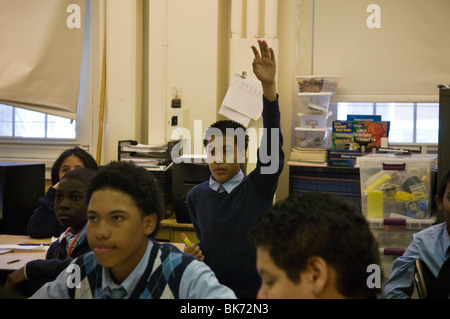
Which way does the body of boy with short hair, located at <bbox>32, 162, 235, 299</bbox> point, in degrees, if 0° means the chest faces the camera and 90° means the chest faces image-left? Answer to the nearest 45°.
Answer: approximately 45°

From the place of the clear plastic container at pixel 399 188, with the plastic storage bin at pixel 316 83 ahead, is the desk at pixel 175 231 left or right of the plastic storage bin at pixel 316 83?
left

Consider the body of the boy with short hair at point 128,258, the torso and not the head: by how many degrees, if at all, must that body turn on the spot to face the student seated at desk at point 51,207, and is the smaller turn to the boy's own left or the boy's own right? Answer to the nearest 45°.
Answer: approximately 135° to the boy's own right

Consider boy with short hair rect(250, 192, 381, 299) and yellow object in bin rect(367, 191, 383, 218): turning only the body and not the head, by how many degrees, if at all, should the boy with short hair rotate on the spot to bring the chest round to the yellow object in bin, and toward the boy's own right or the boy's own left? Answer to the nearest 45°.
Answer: approximately 90° to the boy's own right

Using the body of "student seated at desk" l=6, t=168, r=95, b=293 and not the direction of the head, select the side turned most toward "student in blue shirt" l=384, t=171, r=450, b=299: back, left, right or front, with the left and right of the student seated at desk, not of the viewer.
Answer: left

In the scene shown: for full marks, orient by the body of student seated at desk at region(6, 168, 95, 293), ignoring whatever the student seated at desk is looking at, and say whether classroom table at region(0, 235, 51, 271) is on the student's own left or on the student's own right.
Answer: on the student's own right

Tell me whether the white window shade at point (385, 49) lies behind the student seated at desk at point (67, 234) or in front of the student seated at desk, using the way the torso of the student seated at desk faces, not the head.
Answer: behind

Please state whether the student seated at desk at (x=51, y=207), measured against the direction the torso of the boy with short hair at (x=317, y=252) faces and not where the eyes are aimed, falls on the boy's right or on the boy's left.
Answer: on the boy's right

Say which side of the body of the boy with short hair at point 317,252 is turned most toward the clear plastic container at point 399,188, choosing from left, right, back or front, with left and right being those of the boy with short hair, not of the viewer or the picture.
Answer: right
